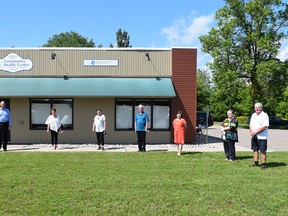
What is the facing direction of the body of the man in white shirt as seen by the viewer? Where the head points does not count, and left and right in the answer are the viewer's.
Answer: facing the viewer and to the left of the viewer

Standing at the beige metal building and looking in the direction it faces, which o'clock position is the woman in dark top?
The woman in dark top is roughly at 11 o'clock from the beige metal building.

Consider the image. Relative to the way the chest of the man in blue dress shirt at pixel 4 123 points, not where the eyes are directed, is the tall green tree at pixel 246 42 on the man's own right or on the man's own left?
on the man's own left

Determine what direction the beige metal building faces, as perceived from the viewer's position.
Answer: facing the viewer

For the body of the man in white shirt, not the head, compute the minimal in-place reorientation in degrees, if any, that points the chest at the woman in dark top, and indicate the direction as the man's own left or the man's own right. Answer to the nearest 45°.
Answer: approximately 90° to the man's own right

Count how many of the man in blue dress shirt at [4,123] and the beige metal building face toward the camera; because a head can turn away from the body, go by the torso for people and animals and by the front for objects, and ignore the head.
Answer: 2
